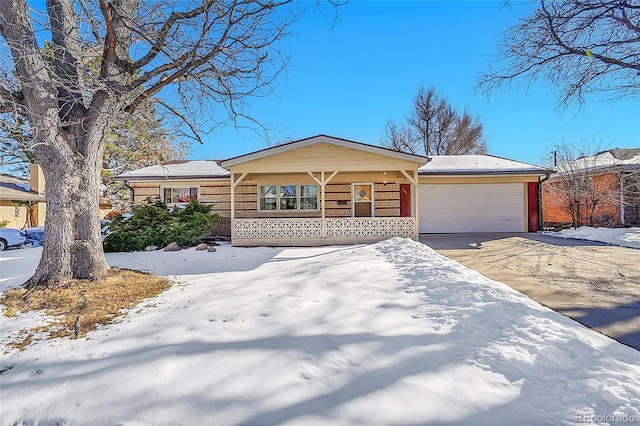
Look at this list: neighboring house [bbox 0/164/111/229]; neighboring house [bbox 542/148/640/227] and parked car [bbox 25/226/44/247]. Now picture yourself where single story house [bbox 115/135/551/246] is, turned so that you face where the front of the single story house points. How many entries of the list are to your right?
2

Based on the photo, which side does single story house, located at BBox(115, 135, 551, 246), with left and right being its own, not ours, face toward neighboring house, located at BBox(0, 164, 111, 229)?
right

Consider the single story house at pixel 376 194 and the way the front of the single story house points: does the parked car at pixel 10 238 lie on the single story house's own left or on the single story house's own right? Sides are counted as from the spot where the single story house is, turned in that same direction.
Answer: on the single story house's own right

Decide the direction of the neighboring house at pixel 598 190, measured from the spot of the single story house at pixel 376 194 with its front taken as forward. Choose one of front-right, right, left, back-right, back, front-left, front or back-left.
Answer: left

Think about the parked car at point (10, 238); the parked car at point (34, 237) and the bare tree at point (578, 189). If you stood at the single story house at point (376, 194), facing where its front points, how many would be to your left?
1

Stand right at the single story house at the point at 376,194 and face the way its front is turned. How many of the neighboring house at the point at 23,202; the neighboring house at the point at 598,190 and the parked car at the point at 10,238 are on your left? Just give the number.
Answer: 1

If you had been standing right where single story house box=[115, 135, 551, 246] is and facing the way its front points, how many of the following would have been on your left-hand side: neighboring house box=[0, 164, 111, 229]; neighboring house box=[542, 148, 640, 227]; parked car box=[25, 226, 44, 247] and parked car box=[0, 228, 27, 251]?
1

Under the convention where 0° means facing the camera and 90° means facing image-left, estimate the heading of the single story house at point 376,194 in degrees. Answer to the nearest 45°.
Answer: approximately 0°

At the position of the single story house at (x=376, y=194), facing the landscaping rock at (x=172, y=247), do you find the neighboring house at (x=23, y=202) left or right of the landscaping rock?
right

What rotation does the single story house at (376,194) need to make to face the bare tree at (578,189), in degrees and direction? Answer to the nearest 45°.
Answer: approximately 90° to its left

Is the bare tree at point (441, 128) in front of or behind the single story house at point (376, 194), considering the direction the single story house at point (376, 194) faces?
behind

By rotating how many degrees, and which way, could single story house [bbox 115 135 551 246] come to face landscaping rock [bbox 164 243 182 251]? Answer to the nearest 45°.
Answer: approximately 45° to its right

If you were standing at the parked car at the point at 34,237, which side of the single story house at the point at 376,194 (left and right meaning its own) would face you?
right

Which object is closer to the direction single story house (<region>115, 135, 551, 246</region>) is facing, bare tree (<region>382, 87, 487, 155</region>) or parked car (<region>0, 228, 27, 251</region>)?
the parked car

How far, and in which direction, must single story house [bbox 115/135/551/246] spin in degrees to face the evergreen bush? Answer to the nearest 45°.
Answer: approximately 45° to its right
